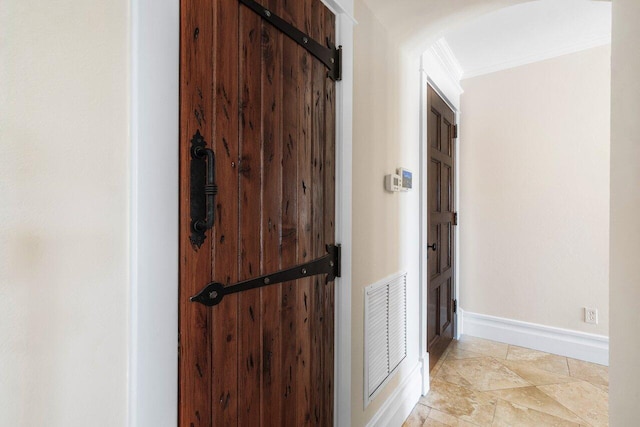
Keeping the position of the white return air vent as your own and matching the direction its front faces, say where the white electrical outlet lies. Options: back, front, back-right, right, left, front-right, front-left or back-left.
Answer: left

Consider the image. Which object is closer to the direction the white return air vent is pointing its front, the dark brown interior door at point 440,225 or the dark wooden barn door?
the dark wooden barn door

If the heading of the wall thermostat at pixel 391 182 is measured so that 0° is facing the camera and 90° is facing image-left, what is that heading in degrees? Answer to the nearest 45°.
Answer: approximately 315°

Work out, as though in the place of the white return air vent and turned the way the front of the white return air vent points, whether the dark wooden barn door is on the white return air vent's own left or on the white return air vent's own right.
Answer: on the white return air vent's own right

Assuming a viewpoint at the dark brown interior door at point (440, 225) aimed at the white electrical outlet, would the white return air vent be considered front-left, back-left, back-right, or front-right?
back-right

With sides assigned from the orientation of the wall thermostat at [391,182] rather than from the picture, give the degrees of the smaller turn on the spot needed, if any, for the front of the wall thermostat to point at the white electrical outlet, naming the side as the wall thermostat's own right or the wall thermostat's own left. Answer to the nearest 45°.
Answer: approximately 90° to the wall thermostat's own left

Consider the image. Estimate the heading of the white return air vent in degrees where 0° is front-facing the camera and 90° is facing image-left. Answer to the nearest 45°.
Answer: approximately 315°
